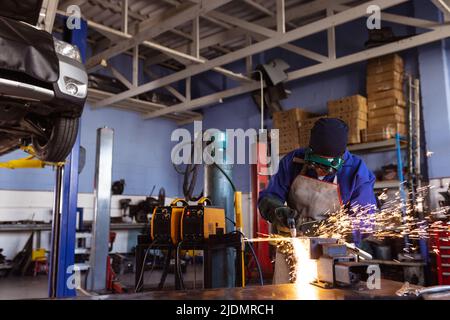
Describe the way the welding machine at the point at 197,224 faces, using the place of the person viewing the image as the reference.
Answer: facing the viewer and to the left of the viewer

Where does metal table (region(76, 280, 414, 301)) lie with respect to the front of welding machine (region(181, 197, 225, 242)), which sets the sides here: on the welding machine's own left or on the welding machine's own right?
on the welding machine's own left

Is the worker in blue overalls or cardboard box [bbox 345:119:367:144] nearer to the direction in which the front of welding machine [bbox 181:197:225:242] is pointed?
the worker in blue overalls

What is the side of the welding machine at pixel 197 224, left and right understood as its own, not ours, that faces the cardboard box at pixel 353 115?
back

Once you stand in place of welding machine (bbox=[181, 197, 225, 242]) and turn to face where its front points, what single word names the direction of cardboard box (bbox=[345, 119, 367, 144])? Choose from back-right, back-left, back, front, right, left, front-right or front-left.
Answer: back

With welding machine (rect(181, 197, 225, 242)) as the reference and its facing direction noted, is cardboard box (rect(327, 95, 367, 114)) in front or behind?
behind

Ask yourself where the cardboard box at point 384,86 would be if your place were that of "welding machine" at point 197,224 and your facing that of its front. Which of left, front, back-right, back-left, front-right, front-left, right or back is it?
back

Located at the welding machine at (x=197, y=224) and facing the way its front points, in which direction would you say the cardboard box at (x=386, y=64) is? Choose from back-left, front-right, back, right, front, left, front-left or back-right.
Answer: back

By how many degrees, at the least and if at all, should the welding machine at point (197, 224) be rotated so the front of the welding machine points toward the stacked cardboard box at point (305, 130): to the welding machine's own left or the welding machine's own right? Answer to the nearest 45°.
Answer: approximately 180°

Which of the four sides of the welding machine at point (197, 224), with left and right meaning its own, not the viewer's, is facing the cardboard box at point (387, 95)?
back

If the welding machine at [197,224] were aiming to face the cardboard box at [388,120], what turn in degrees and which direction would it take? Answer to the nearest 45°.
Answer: approximately 180°

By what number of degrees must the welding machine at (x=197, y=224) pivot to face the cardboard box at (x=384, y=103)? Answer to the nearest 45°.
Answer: approximately 180°

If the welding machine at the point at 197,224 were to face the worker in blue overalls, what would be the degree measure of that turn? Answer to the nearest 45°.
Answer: approximately 90° to its left

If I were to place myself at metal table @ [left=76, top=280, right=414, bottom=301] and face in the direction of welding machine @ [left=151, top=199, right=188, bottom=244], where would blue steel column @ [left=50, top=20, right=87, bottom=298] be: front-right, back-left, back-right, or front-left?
front-left

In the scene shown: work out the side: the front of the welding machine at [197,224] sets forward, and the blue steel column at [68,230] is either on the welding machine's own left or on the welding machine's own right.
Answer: on the welding machine's own right
